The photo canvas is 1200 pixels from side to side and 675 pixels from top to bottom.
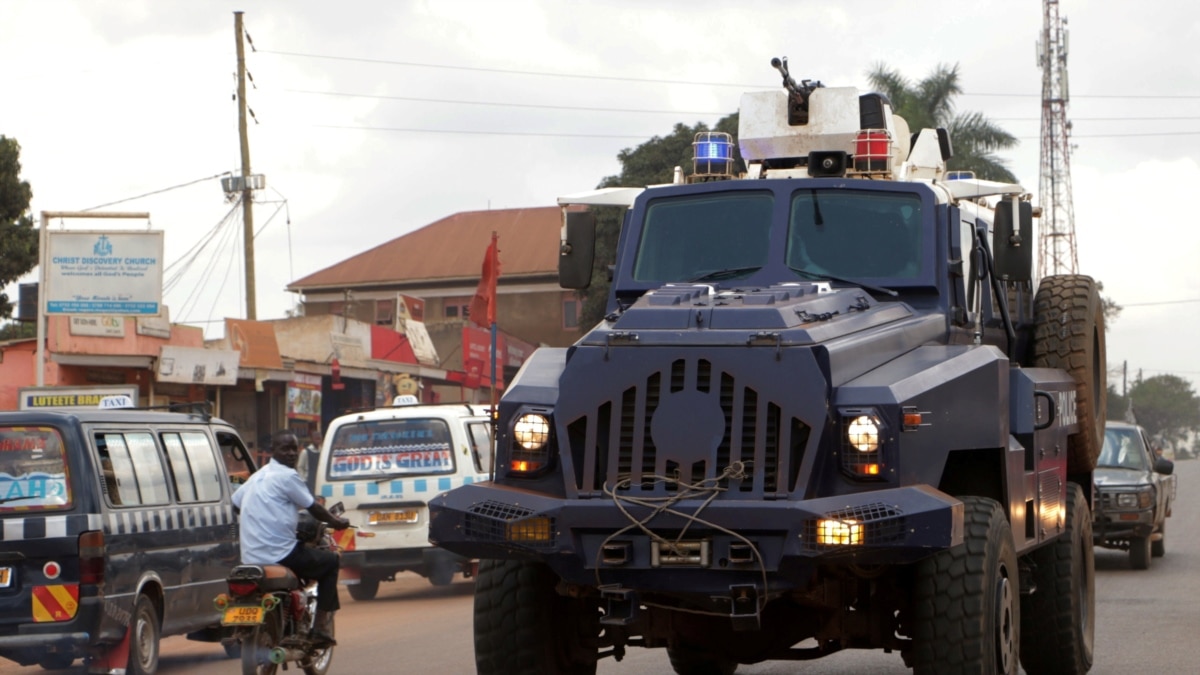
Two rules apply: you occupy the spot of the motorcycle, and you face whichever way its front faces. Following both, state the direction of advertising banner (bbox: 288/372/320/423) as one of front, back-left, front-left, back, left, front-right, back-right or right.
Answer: front-left

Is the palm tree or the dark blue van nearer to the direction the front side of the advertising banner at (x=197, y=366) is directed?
the dark blue van

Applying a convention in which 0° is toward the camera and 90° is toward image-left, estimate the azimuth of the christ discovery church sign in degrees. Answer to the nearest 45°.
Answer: approximately 0°

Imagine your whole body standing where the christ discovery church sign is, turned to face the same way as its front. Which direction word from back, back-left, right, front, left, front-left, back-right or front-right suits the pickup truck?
front-left

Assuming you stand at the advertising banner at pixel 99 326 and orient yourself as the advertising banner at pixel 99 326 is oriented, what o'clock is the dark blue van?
The dark blue van is roughly at 12 o'clock from the advertising banner.

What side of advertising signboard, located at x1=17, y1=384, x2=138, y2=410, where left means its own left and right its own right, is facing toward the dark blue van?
front

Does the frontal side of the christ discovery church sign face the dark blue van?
yes

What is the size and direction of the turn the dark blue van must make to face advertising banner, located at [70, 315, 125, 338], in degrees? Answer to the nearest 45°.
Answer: approximately 45° to its left

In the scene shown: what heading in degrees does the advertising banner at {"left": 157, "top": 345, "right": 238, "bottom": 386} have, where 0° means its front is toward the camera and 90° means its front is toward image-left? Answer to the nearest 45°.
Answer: approximately 0°

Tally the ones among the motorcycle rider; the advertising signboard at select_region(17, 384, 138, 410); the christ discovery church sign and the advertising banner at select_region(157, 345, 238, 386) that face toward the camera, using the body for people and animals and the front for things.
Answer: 3

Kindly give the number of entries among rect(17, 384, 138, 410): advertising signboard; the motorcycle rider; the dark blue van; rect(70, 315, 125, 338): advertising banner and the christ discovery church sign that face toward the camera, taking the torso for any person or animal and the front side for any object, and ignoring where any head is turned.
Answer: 3

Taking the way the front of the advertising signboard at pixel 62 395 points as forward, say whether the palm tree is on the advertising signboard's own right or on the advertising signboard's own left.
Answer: on the advertising signboard's own left
